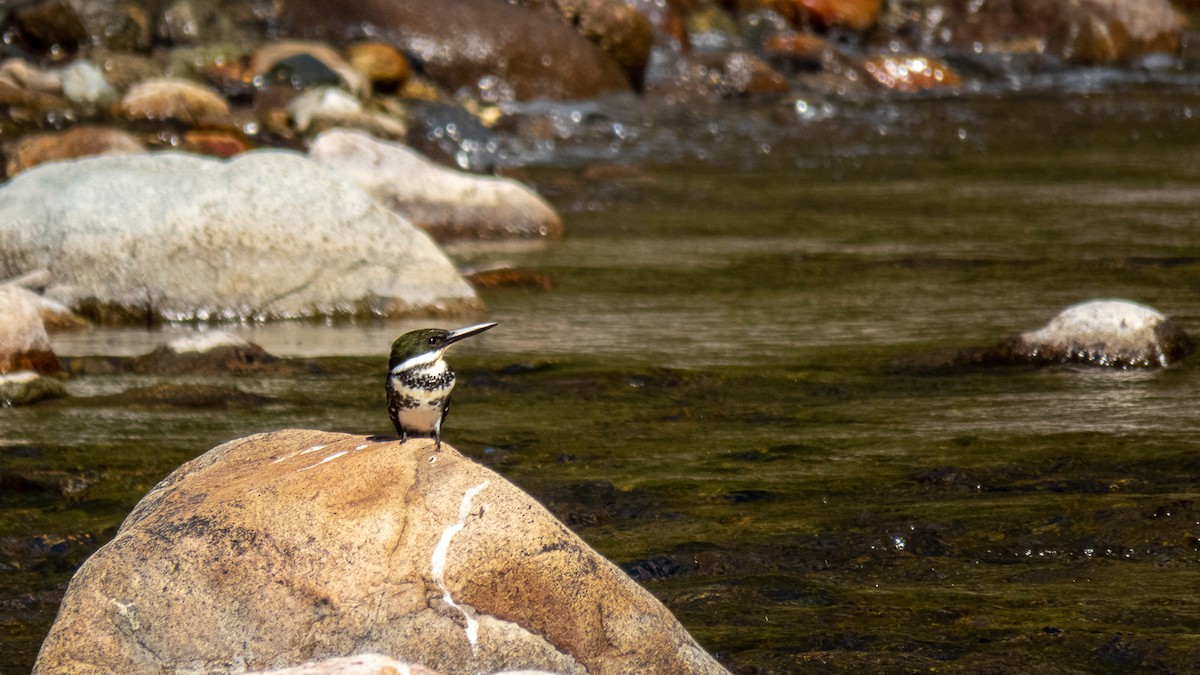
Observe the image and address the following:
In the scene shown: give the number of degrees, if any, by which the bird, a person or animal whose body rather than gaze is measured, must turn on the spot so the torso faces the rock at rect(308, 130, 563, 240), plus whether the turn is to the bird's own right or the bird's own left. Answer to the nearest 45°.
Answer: approximately 135° to the bird's own left

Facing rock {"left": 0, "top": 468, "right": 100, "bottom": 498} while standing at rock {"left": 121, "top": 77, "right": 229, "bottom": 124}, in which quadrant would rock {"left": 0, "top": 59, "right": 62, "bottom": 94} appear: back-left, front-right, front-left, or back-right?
back-right

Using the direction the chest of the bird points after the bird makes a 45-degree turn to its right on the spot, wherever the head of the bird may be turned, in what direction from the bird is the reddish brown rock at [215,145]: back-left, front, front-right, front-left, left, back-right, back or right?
back

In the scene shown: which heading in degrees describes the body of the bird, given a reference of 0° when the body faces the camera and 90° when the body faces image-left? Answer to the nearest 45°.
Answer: approximately 315°

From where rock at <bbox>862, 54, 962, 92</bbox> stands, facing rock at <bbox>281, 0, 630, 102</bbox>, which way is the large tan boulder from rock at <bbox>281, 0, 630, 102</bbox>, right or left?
left

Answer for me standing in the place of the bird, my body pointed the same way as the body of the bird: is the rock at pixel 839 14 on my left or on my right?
on my left

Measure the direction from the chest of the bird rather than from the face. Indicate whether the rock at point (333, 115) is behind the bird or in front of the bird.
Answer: behind

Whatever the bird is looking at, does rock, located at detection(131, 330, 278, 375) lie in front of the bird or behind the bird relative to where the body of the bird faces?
behind
